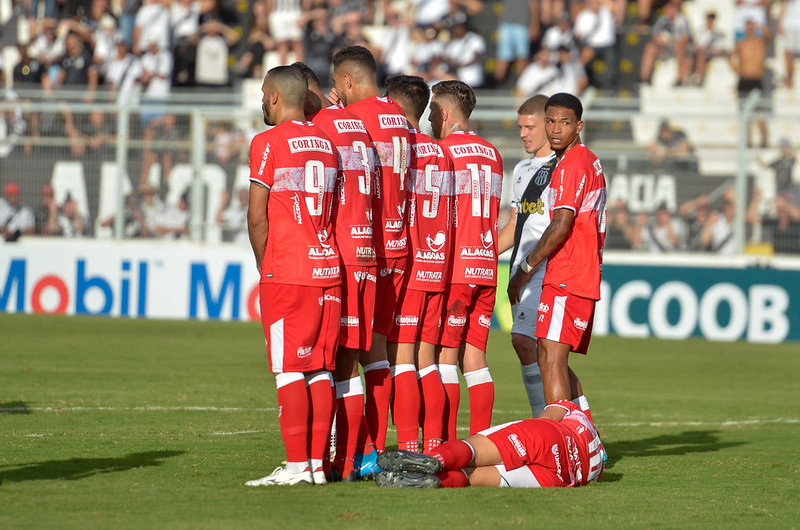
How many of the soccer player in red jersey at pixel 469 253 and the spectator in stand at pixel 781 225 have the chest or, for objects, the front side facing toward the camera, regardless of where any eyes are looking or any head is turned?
1

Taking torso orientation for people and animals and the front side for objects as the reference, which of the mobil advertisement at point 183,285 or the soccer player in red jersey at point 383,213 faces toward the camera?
the mobil advertisement

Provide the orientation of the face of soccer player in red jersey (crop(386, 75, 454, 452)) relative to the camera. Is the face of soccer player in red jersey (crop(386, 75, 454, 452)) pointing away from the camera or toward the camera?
away from the camera

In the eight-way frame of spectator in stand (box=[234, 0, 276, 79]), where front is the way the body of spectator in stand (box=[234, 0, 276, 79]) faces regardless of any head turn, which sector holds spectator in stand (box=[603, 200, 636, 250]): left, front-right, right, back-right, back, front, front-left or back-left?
front-left

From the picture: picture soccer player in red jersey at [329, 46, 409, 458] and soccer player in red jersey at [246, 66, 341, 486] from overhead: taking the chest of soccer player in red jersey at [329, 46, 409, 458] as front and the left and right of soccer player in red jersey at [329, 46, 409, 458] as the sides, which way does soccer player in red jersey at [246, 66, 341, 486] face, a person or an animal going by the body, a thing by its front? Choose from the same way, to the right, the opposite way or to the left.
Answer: the same way

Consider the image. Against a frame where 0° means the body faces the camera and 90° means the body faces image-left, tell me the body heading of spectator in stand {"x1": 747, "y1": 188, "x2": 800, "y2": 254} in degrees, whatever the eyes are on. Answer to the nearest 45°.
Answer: approximately 0°

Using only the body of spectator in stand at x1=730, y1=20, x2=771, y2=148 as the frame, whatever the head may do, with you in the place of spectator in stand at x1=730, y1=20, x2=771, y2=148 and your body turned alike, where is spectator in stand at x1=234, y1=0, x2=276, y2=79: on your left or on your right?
on your right

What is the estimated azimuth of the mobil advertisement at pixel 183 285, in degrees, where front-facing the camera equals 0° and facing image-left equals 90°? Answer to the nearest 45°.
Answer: approximately 0°

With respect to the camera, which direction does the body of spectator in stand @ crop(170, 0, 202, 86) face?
toward the camera

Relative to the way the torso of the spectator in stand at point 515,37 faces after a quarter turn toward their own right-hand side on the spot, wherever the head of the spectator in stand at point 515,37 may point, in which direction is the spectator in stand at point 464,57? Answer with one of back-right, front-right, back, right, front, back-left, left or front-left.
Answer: front-left

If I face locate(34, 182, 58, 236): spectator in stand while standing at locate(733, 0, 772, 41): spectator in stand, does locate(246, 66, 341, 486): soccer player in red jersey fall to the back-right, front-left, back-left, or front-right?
front-left

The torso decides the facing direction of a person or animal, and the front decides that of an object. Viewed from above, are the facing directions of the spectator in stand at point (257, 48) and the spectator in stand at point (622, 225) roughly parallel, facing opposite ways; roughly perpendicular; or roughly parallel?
roughly parallel

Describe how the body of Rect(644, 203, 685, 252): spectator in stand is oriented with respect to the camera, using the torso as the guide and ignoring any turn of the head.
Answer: toward the camera
